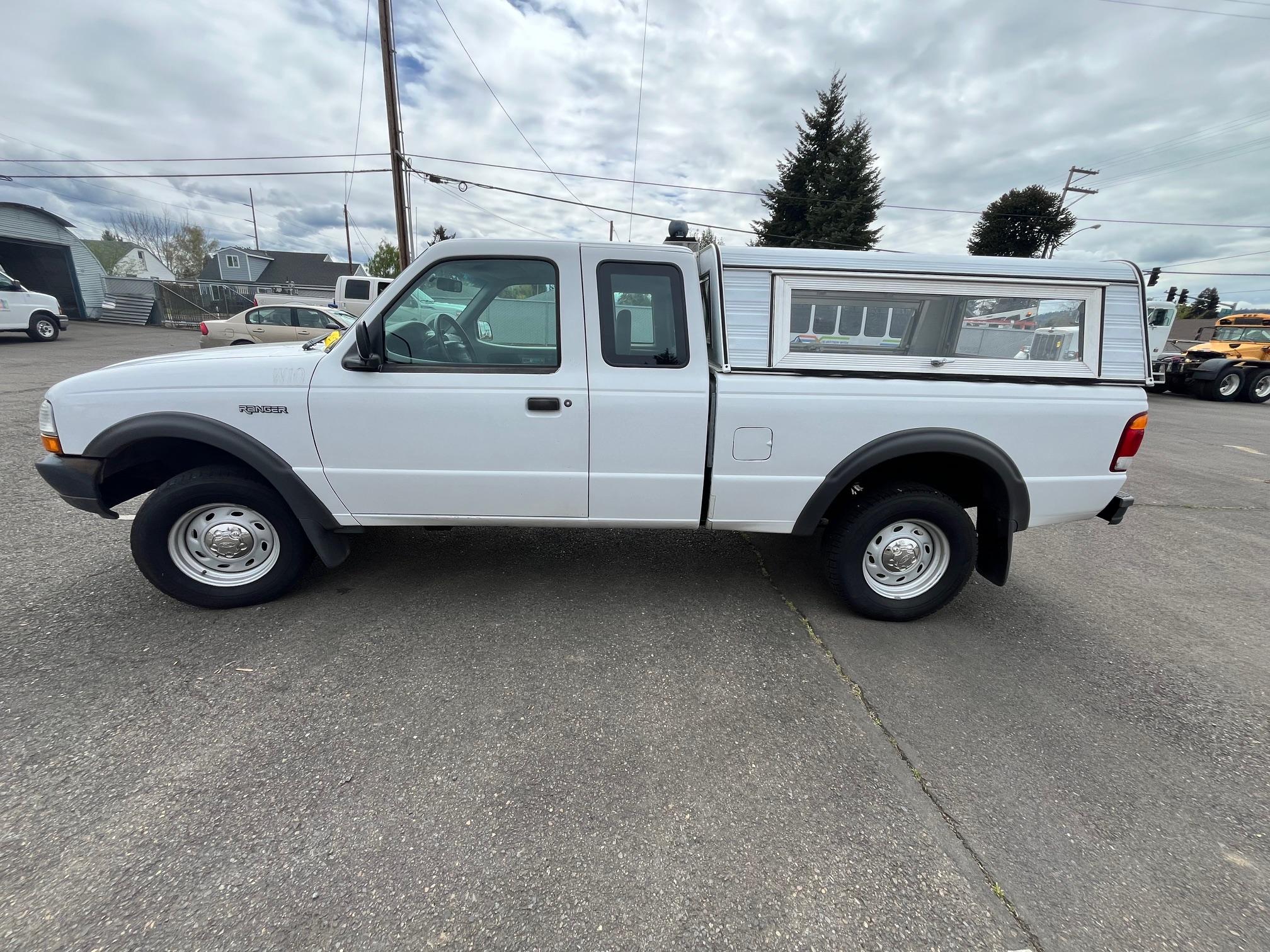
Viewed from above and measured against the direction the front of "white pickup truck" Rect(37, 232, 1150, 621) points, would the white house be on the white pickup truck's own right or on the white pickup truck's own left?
on the white pickup truck's own right

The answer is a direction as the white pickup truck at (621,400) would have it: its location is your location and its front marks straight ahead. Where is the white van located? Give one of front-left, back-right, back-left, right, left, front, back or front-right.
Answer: front-right

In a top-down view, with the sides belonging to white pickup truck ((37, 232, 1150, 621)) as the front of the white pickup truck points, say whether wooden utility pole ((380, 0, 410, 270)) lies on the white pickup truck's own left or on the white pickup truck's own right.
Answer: on the white pickup truck's own right

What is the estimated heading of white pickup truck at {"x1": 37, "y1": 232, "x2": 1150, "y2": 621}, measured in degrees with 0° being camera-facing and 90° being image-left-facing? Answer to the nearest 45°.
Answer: approximately 90°

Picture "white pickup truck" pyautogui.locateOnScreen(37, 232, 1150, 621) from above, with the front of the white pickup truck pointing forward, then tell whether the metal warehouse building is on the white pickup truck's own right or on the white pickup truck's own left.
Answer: on the white pickup truck's own right

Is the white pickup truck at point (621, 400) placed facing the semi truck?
no

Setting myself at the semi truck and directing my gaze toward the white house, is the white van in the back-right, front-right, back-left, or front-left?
front-left

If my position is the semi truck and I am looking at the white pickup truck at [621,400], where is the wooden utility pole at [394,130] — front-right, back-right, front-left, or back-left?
front-right
